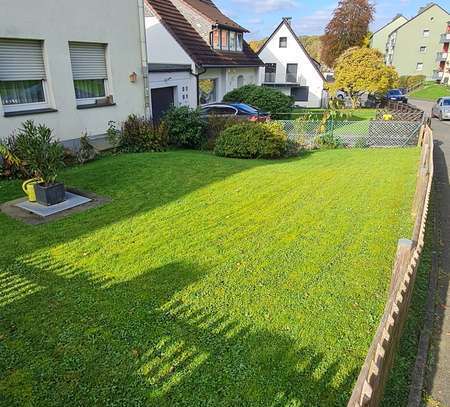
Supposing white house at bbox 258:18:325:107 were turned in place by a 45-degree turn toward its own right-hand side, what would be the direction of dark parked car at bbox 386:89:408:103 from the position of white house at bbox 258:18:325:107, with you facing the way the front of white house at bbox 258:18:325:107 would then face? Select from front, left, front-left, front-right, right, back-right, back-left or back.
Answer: back-left

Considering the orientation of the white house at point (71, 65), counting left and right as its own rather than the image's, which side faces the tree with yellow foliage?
left

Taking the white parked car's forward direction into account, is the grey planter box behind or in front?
in front

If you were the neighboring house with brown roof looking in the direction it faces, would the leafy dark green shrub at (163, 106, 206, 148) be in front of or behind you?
in front

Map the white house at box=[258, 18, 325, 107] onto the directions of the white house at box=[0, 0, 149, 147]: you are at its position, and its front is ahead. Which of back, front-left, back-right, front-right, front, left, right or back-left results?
left

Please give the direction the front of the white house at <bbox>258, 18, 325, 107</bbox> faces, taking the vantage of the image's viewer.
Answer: facing the viewer

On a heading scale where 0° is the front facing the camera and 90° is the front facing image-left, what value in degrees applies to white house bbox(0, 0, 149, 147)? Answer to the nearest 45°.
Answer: approximately 315°

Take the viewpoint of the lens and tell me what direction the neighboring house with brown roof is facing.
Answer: facing the viewer and to the right of the viewer

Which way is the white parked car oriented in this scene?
toward the camera

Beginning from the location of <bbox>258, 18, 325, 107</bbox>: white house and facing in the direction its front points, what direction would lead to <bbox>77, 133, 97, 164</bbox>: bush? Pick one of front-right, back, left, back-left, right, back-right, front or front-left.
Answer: front

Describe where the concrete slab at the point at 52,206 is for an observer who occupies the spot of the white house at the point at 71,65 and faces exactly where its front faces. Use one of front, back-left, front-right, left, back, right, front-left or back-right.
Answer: front-right

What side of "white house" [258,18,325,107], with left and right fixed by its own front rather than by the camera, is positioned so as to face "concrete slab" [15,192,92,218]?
front

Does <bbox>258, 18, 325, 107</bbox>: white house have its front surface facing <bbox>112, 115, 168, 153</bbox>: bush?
yes

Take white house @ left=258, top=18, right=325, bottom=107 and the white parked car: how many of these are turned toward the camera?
2

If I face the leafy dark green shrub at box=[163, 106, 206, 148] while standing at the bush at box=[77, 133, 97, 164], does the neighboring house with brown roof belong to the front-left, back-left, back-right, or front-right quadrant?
front-left

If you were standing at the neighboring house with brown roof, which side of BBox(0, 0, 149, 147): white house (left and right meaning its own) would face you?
left
